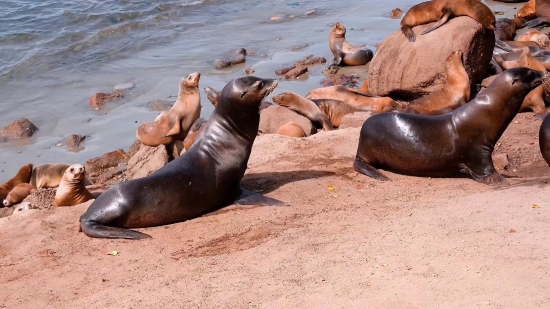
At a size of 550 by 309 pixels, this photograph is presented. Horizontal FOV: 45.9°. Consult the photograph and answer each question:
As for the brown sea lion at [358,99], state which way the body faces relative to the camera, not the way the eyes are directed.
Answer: to the viewer's left

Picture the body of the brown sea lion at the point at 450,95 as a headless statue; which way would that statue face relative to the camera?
to the viewer's right

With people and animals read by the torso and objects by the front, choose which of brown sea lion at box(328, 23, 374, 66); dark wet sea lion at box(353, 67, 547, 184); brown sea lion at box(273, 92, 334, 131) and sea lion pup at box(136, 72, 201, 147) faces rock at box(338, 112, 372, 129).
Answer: the sea lion pup

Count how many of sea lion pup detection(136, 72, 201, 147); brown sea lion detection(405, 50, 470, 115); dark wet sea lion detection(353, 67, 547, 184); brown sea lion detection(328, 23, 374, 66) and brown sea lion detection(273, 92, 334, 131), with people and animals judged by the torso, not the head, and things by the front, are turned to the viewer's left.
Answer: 2

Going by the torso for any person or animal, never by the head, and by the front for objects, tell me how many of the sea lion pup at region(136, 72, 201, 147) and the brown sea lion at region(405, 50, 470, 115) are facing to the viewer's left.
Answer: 0

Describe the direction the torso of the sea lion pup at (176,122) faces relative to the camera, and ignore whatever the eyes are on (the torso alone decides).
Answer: to the viewer's right

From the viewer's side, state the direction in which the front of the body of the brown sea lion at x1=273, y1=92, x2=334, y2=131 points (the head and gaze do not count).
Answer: to the viewer's left

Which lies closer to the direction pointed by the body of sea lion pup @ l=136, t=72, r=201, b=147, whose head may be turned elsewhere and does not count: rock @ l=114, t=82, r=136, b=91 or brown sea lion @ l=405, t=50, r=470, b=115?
the brown sea lion

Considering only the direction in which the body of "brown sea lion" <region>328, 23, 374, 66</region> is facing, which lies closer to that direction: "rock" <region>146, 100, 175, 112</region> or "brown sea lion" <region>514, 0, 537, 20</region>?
the rock

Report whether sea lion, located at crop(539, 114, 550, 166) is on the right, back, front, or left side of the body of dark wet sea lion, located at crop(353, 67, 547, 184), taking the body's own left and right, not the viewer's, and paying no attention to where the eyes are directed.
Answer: front

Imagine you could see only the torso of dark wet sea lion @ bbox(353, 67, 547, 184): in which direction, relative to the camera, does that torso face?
to the viewer's right

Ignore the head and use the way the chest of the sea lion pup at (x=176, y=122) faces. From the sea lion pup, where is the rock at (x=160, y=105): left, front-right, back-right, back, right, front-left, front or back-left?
left

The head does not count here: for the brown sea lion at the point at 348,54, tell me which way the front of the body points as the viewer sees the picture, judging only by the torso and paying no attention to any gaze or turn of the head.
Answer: to the viewer's left

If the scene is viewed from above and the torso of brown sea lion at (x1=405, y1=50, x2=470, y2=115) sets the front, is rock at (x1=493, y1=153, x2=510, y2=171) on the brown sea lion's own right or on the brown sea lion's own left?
on the brown sea lion's own right
